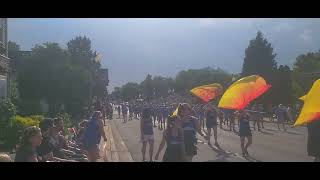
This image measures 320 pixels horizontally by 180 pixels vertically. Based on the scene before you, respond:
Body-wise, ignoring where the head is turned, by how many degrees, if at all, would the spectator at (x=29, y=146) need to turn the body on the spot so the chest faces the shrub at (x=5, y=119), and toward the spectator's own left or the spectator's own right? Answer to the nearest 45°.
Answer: approximately 90° to the spectator's own left

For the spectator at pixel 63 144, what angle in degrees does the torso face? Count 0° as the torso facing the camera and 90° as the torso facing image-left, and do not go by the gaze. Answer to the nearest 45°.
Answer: approximately 270°

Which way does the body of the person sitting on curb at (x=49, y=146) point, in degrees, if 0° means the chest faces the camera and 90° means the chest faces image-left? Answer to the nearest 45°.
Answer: approximately 270°

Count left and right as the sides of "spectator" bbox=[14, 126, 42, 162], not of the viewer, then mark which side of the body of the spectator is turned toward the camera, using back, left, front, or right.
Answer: right

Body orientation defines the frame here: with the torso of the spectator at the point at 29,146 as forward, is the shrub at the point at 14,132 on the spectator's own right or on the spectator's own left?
on the spectator's own left
